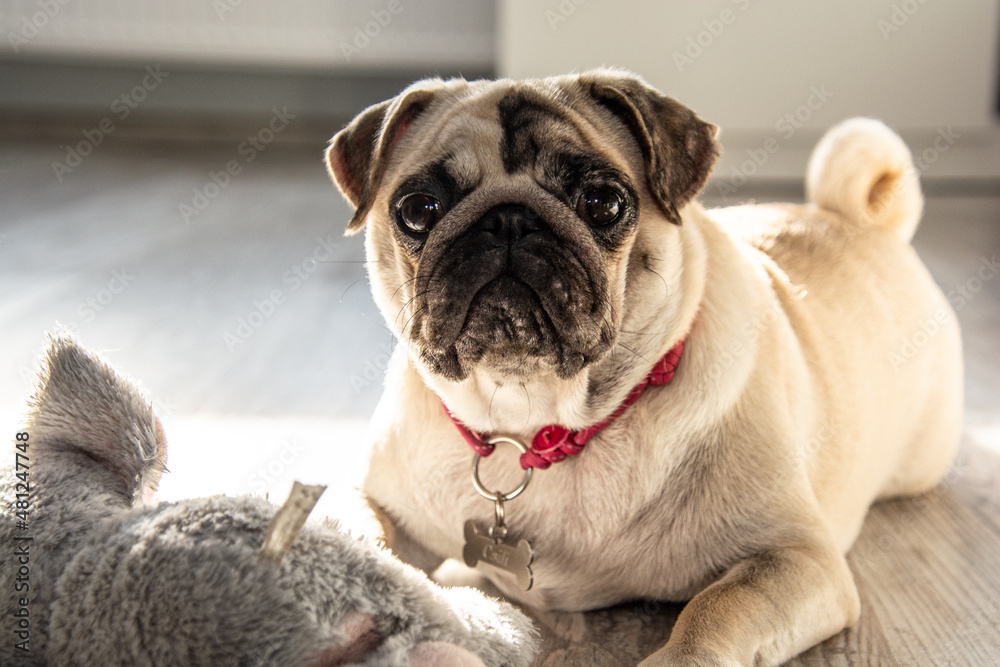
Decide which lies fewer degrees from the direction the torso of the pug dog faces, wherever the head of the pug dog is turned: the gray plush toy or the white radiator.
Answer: the gray plush toy

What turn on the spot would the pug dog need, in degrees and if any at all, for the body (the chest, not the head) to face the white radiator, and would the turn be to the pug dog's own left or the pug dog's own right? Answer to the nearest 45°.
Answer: approximately 90° to the pug dog's own right

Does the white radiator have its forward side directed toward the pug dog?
yes

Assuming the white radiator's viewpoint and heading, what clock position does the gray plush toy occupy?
The gray plush toy is roughly at 12 o'clock from the white radiator.

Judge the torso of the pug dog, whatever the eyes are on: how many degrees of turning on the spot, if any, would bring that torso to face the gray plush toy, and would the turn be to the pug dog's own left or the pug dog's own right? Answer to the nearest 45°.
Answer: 0° — it already faces it

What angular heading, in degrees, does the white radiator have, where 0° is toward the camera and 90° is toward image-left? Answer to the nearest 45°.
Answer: approximately 0°
